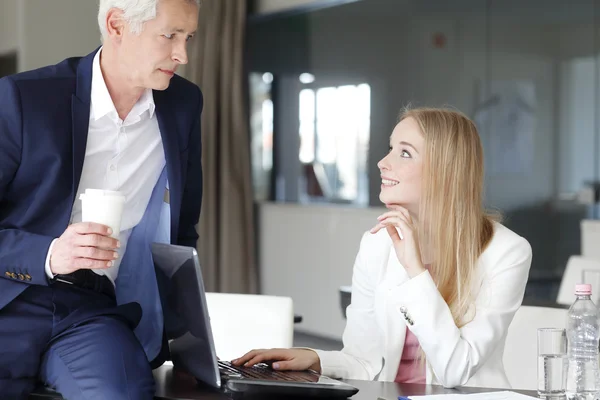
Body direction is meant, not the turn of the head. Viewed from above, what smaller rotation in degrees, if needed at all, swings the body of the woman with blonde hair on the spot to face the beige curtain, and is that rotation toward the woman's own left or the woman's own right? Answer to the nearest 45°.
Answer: approximately 135° to the woman's own right

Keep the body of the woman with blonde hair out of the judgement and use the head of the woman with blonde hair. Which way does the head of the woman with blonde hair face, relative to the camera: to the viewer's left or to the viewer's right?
to the viewer's left

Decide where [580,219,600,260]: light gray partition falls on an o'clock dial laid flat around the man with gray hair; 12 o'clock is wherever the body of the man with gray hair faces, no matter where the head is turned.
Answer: The light gray partition is roughly at 9 o'clock from the man with gray hair.

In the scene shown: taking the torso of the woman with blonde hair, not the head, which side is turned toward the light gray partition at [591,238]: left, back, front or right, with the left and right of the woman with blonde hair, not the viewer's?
back

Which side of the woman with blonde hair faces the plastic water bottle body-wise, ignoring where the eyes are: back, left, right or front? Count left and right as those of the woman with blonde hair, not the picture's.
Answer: left

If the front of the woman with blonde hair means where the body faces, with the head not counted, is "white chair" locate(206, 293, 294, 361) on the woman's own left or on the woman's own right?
on the woman's own right

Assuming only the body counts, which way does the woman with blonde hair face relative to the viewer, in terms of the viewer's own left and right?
facing the viewer and to the left of the viewer

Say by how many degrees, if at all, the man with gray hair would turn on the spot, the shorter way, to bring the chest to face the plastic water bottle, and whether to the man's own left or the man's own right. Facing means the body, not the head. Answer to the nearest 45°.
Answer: approximately 45° to the man's own left

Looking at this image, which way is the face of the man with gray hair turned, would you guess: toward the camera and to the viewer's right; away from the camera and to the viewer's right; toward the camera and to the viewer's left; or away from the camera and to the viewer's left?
toward the camera and to the viewer's right

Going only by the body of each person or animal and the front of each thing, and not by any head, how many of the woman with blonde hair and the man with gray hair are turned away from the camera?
0

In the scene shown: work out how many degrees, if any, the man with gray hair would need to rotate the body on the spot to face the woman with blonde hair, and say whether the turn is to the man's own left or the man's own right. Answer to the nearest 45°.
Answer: approximately 45° to the man's own left

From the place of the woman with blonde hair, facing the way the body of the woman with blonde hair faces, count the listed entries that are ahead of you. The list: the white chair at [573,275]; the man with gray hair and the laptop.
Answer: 2

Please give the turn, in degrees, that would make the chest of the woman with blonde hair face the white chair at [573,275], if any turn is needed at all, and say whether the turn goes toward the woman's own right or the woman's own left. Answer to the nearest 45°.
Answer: approximately 180°

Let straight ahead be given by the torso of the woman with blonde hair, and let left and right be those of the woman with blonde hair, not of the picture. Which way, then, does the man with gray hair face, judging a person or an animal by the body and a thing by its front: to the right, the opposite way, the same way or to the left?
to the left
